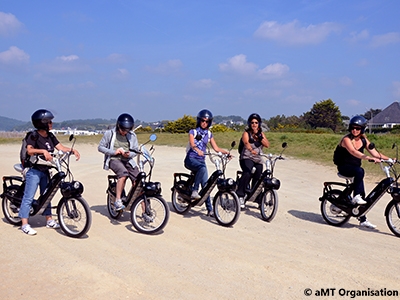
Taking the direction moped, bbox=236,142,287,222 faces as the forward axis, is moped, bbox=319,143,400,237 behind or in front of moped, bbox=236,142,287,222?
in front

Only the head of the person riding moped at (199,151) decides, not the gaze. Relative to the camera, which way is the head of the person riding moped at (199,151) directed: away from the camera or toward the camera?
toward the camera

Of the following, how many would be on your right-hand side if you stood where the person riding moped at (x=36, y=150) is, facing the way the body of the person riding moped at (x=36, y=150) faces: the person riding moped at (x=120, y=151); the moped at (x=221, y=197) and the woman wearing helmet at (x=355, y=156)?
0

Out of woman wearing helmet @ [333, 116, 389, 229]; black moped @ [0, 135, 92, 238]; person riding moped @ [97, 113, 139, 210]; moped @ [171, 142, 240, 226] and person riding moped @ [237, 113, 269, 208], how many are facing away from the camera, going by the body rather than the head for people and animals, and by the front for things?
0

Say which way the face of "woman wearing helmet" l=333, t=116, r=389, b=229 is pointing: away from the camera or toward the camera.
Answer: toward the camera

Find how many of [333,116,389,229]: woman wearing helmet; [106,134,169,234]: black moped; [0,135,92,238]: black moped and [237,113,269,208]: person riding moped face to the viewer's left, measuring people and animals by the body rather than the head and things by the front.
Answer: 0

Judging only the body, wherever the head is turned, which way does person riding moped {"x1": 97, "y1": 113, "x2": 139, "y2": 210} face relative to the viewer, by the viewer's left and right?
facing the viewer and to the right of the viewer

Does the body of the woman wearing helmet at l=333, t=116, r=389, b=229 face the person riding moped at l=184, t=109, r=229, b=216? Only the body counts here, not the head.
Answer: no

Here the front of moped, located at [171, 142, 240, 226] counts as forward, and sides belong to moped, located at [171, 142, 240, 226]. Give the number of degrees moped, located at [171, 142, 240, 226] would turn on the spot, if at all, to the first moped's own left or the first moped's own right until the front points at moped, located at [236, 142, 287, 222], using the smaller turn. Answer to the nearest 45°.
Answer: approximately 90° to the first moped's own left

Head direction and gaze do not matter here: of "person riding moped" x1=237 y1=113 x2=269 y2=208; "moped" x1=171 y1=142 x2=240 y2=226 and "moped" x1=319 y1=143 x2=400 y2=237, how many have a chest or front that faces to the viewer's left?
0

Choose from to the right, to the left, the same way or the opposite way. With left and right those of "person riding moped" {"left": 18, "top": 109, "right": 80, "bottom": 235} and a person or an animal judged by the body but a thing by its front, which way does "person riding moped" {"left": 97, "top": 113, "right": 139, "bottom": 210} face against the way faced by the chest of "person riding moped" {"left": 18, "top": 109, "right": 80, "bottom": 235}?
the same way

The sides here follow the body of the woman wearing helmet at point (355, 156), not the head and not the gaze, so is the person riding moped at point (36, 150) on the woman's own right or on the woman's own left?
on the woman's own right

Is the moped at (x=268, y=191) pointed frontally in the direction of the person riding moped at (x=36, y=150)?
no

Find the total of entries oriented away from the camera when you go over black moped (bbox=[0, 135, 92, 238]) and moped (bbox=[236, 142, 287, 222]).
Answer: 0

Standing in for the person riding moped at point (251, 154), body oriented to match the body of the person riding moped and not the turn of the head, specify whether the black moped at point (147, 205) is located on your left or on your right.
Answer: on your right

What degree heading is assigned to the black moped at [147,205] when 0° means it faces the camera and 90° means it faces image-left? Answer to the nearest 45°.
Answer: approximately 315°

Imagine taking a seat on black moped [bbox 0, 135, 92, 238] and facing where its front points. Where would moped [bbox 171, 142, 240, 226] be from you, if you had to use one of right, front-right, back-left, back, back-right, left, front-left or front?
front-left

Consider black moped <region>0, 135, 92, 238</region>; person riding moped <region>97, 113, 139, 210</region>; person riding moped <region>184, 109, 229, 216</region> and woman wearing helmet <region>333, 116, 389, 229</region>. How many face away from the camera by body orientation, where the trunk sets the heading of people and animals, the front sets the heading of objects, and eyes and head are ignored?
0

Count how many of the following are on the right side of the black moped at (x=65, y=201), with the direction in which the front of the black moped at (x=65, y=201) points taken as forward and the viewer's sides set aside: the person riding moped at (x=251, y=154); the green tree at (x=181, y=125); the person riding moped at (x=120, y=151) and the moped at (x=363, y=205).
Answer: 0

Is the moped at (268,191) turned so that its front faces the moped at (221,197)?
no

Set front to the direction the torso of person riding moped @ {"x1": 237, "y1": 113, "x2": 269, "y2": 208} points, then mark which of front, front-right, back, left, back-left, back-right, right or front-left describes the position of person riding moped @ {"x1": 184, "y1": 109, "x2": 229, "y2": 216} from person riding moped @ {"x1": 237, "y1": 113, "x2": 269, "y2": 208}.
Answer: right
